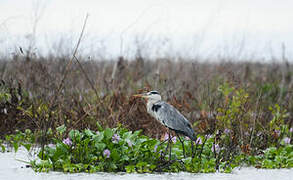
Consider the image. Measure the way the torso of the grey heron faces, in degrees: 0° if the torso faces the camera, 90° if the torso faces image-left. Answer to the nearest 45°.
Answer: approximately 90°
